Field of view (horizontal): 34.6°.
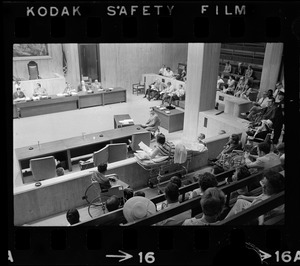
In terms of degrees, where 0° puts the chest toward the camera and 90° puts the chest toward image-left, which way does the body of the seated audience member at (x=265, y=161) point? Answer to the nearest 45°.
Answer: approximately 135°

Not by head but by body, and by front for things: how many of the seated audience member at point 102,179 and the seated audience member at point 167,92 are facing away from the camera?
1

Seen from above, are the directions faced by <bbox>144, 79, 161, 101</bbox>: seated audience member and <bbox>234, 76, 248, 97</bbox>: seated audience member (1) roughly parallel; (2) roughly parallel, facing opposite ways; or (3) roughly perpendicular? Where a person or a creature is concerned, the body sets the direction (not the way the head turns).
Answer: roughly parallel

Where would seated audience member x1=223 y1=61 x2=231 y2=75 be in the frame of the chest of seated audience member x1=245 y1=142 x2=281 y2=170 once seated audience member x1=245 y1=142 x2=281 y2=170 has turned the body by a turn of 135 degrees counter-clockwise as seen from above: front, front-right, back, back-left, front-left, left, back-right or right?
back

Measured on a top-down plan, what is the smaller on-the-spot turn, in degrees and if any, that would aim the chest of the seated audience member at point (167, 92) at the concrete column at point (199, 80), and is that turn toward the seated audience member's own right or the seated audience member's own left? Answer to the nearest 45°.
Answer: approximately 90° to the seated audience member's own left

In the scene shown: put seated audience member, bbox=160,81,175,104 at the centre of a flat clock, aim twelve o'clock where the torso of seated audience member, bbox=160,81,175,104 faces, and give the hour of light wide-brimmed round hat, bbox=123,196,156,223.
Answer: light wide-brimmed round hat, bbox=123,196,156,223 is roughly at 9 o'clock from seated audience member, bbox=160,81,175,104.

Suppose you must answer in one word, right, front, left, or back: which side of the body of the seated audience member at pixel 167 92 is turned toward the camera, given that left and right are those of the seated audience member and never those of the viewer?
left

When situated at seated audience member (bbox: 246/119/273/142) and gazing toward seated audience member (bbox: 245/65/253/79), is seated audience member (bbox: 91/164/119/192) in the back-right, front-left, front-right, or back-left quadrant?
back-left

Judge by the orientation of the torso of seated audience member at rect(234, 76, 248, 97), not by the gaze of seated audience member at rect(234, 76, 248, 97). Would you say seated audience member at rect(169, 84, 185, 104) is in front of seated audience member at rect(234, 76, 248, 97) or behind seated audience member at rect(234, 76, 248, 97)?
in front

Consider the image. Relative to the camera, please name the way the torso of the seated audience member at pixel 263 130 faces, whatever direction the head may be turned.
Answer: to the viewer's left

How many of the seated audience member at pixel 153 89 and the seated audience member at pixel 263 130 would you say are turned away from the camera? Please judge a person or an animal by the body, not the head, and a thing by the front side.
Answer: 0

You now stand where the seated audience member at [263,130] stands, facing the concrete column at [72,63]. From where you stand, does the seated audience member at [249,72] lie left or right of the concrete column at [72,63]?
right

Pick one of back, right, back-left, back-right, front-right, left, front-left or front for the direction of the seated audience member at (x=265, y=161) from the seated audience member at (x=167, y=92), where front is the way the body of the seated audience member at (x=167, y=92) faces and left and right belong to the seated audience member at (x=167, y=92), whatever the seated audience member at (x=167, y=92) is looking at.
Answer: left

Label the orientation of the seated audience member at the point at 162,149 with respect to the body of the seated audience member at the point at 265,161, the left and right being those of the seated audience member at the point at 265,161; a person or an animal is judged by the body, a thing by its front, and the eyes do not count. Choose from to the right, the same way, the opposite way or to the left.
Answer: the same way

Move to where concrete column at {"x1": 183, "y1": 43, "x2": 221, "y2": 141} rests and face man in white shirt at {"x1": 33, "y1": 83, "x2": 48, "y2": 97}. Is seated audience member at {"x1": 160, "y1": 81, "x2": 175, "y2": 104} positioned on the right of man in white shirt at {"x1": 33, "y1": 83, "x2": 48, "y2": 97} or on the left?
right
